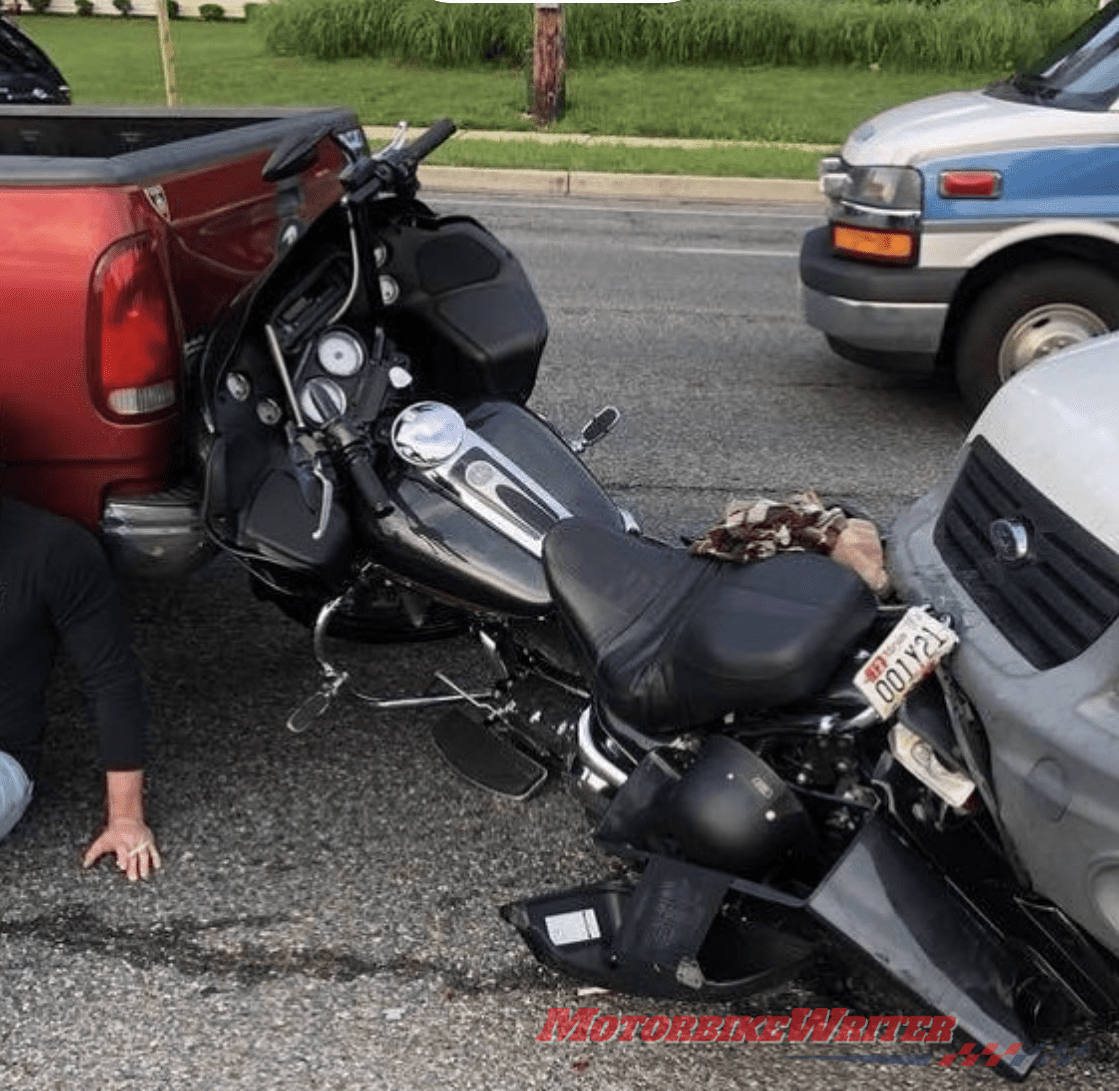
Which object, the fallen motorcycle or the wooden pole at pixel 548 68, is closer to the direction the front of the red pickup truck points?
the wooden pole

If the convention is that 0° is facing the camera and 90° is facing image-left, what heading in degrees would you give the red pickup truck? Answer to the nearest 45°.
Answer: approximately 135°

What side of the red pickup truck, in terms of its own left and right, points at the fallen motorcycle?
back

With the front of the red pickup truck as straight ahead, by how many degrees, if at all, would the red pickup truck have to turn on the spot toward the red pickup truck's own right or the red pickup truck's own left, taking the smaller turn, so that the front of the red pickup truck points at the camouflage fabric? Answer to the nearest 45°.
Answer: approximately 180°

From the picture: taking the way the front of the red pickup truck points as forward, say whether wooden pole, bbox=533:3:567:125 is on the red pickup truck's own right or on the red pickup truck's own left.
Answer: on the red pickup truck's own right
